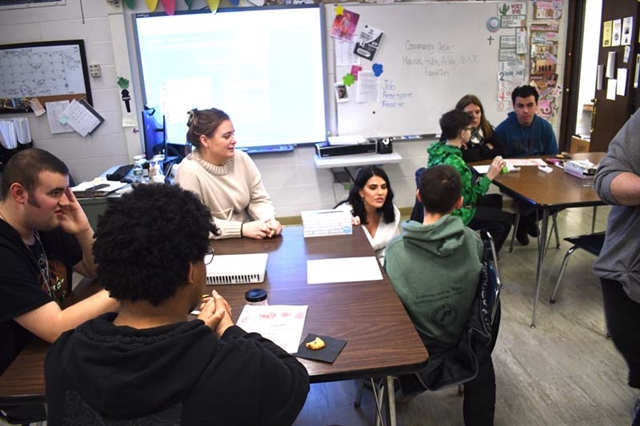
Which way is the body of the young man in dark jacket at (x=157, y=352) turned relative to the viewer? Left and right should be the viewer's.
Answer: facing away from the viewer and to the right of the viewer

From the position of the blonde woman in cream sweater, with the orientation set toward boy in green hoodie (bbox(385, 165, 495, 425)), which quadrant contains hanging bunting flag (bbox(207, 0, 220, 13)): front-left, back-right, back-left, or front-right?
back-left

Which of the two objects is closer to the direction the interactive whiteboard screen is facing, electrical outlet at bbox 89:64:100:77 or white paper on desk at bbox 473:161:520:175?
the white paper on desk

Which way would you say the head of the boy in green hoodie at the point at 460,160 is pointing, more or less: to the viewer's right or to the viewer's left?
to the viewer's right

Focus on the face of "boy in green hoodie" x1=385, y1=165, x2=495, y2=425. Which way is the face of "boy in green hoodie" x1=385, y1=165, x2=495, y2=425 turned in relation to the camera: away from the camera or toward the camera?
away from the camera

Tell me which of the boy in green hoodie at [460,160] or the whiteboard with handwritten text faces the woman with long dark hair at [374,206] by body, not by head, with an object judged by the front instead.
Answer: the whiteboard with handwritten text

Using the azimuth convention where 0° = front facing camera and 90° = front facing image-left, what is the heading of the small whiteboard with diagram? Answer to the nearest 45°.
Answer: approximately 0°

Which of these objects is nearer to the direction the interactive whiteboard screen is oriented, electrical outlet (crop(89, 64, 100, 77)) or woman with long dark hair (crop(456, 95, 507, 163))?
the woman with long dark hair

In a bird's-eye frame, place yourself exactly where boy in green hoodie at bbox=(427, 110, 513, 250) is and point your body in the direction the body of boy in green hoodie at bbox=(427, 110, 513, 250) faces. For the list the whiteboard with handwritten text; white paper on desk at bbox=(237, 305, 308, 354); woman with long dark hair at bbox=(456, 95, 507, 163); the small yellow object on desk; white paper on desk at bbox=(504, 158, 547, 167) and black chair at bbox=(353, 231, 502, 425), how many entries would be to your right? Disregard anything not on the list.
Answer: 3

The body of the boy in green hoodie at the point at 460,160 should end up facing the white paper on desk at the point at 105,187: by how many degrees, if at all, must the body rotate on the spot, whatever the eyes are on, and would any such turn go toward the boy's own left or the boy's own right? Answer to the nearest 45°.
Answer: approximately 180°
